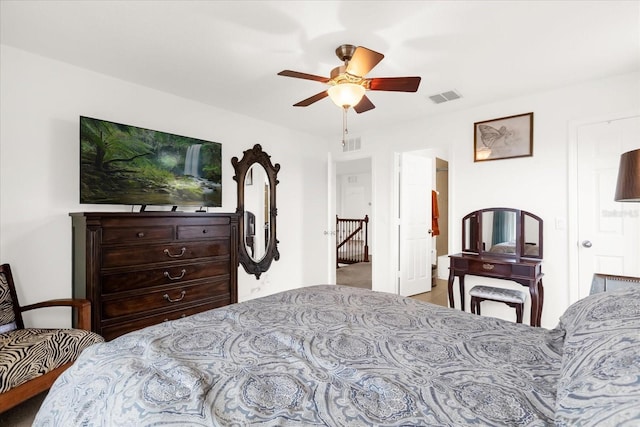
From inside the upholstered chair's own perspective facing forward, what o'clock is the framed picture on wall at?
The framed picture on wall is roughly at 11 o'clock from the upholstered chair.

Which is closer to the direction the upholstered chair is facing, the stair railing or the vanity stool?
the vanity stool

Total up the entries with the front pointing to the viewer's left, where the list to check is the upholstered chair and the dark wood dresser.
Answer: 0

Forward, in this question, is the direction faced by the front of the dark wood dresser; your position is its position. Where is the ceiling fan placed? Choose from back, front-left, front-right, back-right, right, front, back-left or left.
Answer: front

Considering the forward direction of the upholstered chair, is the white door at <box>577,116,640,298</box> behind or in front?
in front

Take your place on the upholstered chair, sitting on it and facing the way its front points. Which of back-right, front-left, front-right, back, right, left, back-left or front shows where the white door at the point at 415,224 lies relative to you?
front-left

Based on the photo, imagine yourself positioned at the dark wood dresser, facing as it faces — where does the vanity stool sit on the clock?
The vanity stool is roughly at 11 o'clock from the dark wood dresser.

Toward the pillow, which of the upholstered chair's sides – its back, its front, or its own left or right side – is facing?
front

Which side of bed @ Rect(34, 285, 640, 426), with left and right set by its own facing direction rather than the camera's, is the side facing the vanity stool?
right

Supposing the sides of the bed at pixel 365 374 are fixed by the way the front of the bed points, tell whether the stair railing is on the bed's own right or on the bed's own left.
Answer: on the bed's own right

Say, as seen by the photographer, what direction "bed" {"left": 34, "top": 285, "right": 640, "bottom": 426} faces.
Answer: facing away from the viewer and to the left of the viewer

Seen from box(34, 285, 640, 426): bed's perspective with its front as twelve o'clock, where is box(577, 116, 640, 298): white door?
The white door is roughly at 3 o'clock from the bed.

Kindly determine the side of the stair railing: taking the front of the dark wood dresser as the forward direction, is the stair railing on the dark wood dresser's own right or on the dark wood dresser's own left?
on the dark wood dresser's own left

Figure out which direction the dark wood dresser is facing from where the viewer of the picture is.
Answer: facing the viewer and to the right of the viewer

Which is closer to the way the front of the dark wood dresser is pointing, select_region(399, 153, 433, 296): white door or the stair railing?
the white door

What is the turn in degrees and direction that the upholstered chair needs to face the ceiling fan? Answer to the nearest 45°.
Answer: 0° — it already faces it
